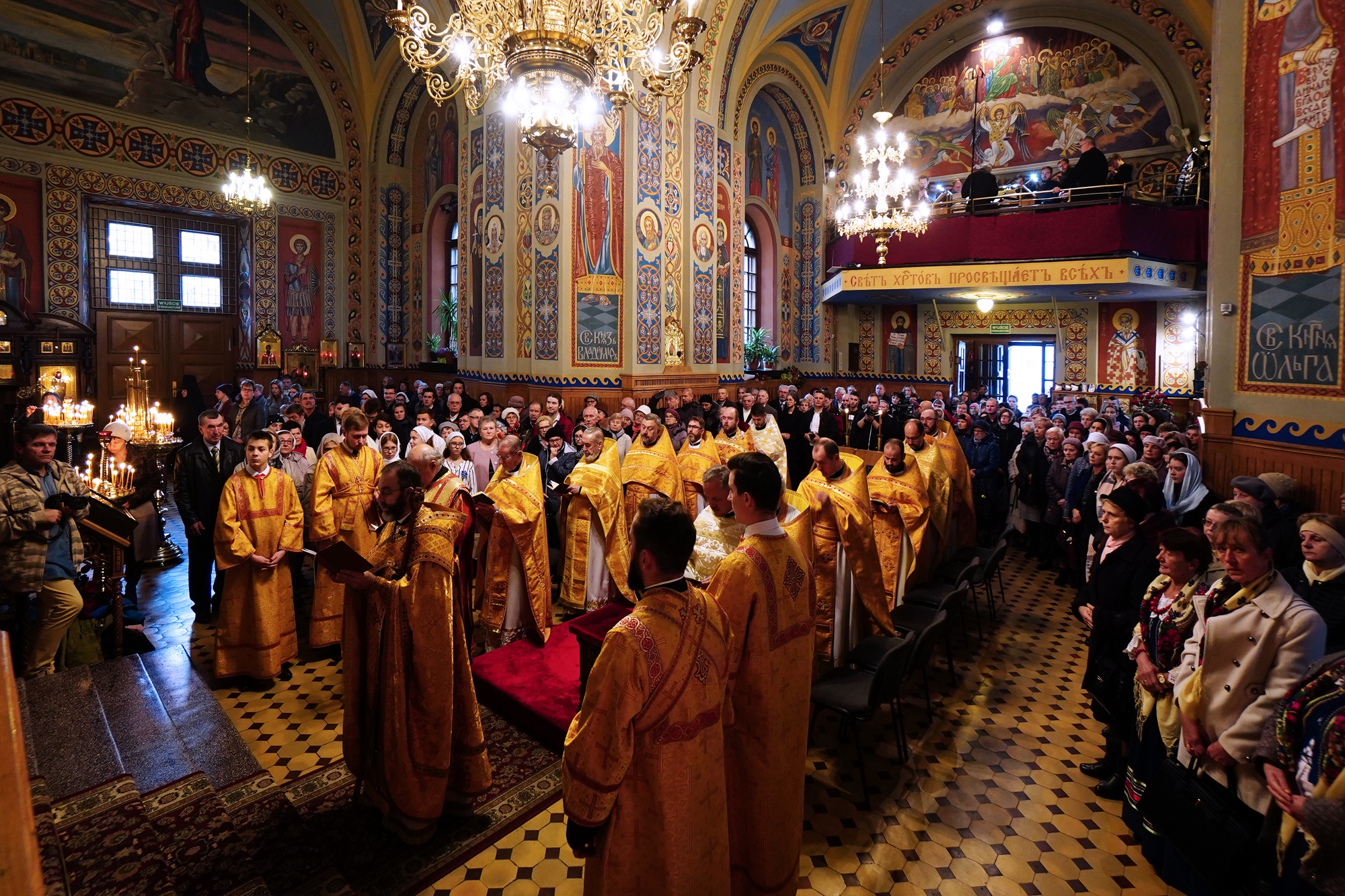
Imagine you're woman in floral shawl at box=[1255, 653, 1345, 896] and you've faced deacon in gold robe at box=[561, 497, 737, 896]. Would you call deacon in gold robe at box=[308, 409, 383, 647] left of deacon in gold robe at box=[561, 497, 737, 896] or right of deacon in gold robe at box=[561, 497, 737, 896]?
right

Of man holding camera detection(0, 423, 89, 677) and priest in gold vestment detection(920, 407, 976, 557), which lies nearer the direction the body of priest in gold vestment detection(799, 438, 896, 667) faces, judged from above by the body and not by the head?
the man holding camera

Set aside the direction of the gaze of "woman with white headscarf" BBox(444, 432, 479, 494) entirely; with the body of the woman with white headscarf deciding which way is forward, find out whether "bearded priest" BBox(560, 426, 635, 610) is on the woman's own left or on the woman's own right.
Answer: on the woman's own left

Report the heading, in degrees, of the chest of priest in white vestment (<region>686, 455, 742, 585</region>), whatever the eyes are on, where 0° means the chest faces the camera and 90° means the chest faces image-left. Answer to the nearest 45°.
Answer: approximately 45°

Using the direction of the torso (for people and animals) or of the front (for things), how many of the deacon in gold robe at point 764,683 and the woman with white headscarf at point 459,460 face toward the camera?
1

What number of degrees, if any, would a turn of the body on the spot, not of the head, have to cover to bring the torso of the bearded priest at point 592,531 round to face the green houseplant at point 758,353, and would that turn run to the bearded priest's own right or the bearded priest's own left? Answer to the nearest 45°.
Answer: approximately 135° to the bearded priest's own right

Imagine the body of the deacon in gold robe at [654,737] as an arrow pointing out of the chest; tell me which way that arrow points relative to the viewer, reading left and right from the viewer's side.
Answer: facing away from the viewer and to the left of the viewer
